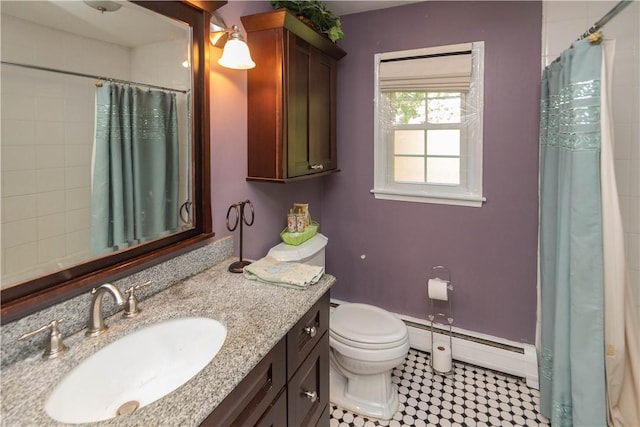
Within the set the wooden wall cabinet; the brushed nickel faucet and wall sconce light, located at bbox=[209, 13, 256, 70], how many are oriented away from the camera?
0

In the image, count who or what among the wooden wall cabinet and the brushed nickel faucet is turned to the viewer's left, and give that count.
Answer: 0

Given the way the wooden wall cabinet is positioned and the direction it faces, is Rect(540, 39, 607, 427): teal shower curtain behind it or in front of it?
in front

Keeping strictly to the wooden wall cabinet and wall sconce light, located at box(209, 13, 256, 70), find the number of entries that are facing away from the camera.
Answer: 0

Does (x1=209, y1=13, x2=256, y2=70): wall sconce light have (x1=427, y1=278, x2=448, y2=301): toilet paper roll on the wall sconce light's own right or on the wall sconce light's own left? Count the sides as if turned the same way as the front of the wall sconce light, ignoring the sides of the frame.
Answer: on the wall sconce light's own left

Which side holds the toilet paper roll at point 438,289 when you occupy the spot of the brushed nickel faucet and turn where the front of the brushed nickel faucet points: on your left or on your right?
on your left

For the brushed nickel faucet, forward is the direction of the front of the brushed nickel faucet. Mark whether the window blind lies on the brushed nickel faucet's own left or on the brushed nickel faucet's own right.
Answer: on the brushed nickel faucet's own left

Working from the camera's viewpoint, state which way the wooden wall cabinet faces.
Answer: facing the viewer and to the right of the viewer

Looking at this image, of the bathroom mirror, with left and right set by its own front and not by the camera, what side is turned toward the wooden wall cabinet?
left

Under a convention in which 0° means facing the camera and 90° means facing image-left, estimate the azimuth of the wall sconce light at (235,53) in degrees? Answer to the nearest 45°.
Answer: approximately 315°

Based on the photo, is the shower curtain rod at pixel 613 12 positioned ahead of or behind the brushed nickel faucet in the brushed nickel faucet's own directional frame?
ahead
